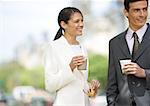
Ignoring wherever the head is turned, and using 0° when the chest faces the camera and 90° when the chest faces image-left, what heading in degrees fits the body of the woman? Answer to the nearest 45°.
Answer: approximately 315°

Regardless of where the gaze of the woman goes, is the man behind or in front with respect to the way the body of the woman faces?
in front
